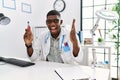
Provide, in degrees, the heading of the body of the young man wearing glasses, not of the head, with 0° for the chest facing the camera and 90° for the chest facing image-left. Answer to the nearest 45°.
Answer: approximately 0°

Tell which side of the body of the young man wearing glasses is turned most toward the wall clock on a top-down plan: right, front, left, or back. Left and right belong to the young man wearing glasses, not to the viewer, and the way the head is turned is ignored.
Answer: back
